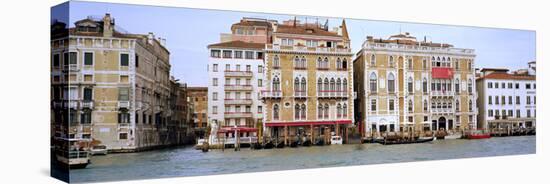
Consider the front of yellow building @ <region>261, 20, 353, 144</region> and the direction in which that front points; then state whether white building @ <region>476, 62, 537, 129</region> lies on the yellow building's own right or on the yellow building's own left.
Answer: on the yellow building's own left

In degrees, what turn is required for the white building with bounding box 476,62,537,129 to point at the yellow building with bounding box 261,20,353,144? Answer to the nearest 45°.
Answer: approximately 45° to its right

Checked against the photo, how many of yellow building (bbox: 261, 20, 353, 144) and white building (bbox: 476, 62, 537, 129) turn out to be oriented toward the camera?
2

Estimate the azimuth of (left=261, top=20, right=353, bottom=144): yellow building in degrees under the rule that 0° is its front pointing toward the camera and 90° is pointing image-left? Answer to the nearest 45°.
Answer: approximately 0°

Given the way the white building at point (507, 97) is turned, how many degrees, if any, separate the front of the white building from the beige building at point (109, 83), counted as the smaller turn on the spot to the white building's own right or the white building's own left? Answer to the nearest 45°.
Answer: approximately 45° to the white building's own right

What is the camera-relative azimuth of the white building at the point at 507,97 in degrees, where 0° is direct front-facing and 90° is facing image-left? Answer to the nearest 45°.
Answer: approximately 0°
